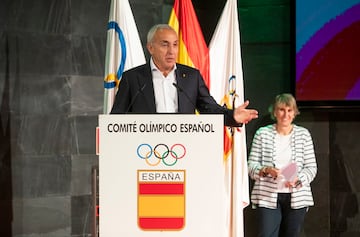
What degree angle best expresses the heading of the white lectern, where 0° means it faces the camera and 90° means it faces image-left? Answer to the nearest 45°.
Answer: approximately 0°

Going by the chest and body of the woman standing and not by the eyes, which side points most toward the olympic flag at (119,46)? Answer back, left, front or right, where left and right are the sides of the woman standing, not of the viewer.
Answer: right

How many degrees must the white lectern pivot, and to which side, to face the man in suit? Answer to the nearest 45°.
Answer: approximately 180°

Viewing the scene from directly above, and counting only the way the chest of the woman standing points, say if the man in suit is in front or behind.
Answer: in front

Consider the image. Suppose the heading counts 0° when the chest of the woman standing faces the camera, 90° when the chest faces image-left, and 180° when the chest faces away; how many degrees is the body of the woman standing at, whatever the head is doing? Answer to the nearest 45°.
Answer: approximately 0°

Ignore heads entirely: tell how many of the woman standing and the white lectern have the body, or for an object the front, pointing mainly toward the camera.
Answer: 2

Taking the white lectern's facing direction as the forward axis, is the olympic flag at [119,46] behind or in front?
behind

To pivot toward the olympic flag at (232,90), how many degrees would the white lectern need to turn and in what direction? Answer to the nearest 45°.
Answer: approximately 180°

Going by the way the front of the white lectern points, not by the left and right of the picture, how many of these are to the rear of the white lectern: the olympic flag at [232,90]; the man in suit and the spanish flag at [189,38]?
3

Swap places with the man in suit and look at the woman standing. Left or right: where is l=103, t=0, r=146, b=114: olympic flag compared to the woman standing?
left
